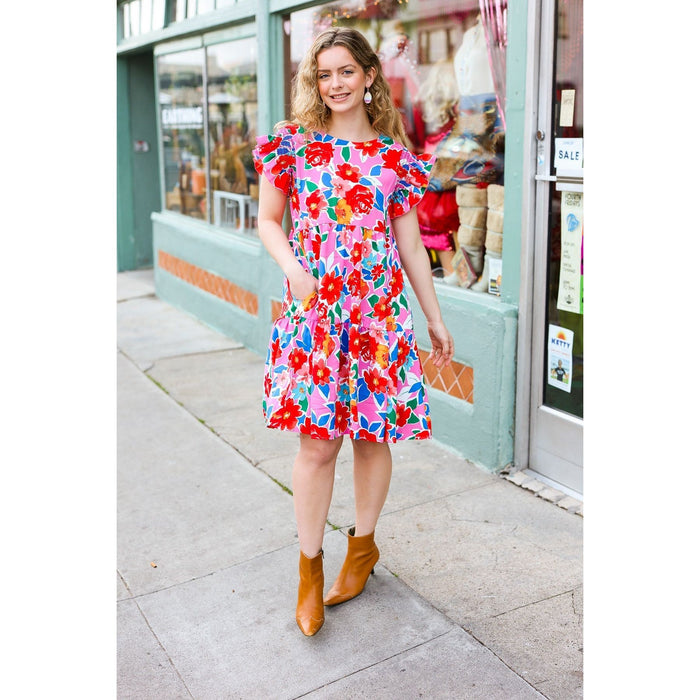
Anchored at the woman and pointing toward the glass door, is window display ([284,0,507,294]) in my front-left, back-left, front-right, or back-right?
front-left

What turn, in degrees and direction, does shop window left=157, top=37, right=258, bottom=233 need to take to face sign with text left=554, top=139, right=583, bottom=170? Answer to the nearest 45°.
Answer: approximately 45° to its left

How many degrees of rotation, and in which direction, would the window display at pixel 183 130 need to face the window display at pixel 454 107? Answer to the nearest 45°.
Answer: approximately 45° to its left

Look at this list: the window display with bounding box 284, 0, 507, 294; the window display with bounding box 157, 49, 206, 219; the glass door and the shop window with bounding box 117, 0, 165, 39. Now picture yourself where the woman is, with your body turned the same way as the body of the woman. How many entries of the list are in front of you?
0

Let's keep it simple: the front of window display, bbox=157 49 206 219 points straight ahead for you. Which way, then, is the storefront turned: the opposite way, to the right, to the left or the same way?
the same way

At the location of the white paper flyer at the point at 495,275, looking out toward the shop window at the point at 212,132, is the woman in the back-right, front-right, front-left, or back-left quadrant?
back-left

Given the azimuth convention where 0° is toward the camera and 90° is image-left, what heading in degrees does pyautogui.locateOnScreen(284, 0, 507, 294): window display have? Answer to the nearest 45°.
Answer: approximately 45°

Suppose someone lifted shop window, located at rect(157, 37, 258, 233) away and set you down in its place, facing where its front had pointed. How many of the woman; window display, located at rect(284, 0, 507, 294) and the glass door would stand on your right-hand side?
0

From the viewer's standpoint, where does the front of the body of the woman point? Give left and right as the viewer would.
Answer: facing the viewer

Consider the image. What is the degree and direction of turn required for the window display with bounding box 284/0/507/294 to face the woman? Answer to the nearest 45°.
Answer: approximately 45° to its left

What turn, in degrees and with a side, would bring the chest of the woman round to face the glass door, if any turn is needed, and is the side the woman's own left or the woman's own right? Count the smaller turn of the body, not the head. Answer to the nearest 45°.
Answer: approximately 135° to the woman's own left

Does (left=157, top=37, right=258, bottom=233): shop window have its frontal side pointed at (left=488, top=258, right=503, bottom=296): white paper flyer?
no

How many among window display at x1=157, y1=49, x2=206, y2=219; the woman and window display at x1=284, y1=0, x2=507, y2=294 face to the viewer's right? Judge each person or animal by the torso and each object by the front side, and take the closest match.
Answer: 0

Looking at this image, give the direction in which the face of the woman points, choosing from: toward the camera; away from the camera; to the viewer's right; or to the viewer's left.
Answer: toward the camera

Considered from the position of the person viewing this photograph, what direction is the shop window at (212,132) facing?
facing the viewer and to the left of the viewer

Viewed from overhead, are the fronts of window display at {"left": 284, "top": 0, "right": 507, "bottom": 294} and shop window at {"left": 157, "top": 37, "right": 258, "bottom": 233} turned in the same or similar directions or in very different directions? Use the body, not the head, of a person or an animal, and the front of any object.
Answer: same or similar directions

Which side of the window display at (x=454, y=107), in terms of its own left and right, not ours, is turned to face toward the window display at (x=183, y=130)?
right

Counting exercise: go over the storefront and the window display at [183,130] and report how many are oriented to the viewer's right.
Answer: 0
